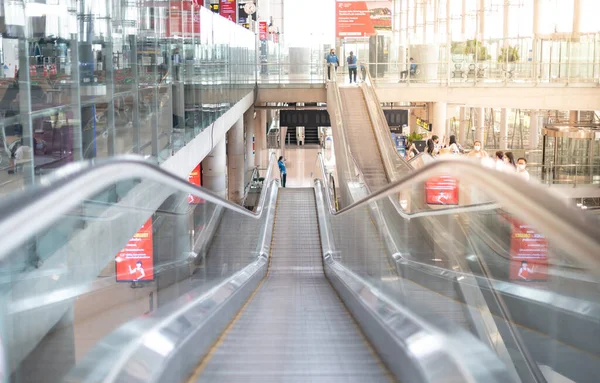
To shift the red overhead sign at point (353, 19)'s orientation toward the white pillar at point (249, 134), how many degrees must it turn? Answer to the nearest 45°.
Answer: approximately 45° to its right

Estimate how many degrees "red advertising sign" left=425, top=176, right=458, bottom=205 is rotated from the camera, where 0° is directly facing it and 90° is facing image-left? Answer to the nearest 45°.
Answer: approximately 0°

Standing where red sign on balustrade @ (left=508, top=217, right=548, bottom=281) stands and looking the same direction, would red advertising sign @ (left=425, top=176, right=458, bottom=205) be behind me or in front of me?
behind

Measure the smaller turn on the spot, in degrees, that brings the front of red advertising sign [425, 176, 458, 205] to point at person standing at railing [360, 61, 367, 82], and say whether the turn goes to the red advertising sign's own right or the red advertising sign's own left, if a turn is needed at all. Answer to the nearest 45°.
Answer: approximately 180°

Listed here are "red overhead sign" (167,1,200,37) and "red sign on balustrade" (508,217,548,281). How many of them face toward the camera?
2

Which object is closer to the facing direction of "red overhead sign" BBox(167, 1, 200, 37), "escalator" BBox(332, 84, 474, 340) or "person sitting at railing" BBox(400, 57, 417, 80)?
the escalator

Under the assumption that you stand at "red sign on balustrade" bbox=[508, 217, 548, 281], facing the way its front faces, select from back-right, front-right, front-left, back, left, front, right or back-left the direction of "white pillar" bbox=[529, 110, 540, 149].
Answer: back

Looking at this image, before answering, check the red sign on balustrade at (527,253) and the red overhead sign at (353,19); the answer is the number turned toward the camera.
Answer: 2

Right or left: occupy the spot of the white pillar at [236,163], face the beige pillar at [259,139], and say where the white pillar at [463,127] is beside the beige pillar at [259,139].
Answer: right

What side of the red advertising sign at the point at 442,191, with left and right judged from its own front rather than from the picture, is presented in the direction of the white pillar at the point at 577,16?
back
